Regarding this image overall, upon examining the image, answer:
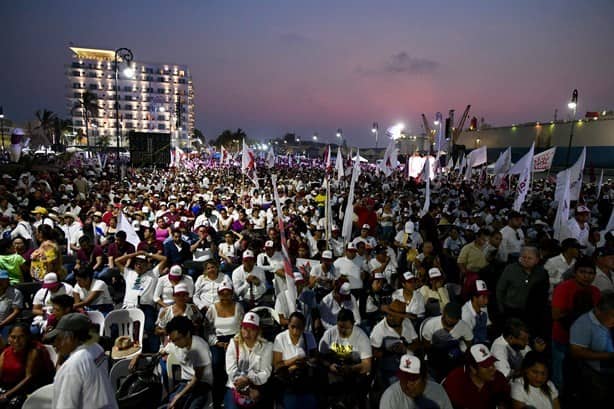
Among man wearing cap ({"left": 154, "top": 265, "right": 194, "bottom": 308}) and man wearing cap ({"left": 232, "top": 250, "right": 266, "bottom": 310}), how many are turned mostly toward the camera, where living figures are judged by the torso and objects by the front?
2

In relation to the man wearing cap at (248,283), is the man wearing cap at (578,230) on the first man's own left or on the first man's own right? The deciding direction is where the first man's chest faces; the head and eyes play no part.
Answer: on the first man's own left

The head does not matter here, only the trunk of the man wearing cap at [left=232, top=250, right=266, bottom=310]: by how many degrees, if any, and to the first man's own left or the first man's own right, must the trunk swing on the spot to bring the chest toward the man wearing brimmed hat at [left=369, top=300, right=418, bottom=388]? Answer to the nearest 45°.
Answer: approximately 45° to the first man's own left

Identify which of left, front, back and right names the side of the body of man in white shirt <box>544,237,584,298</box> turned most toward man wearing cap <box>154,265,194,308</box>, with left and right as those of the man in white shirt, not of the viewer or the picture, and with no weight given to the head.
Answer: right

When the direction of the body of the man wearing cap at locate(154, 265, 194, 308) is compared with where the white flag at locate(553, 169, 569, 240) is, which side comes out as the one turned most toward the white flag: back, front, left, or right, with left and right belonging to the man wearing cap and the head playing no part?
left

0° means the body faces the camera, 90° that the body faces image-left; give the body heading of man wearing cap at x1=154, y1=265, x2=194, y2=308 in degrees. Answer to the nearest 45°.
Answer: approximately 0°

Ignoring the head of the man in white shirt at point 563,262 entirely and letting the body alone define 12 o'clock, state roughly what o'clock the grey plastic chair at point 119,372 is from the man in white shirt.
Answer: The grey plastic chair is roughly at 3 o'clock from the man in white shirt.

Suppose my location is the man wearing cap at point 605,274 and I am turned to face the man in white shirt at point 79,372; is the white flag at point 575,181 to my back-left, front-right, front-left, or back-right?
back-right

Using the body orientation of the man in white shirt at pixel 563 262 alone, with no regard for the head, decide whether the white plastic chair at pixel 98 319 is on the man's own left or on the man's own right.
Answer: on the man's own right
